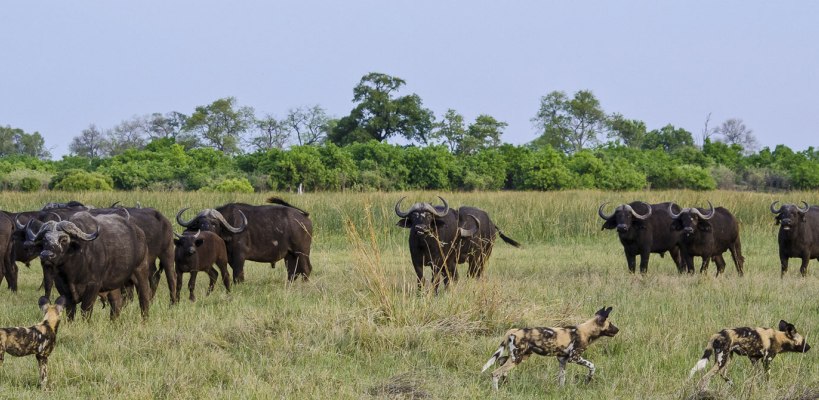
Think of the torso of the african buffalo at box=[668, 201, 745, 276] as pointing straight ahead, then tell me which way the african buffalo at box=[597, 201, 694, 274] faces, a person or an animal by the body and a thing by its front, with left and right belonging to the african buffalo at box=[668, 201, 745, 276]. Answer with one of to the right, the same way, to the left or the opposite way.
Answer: the same way

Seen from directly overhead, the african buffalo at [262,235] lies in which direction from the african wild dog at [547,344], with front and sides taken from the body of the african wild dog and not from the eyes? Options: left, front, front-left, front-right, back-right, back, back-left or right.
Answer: back-left

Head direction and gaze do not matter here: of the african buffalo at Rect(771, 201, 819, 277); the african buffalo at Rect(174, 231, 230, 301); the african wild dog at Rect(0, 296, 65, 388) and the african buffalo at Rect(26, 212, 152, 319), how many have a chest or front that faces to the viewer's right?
1

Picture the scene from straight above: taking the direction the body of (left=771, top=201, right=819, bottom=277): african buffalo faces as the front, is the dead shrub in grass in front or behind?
in front

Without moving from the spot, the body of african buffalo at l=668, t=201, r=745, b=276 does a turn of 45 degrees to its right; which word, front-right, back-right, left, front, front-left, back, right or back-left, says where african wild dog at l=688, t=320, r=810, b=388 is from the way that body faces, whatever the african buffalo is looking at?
left

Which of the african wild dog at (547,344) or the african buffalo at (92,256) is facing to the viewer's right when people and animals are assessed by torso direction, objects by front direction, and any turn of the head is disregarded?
the african wild dog

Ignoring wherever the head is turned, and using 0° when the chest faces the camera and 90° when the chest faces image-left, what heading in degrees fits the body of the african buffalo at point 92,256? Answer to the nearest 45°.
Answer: approximately 45°

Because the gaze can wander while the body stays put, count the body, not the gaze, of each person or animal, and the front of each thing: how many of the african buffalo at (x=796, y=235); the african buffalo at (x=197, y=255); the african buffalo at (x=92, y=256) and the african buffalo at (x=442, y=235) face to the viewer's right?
0

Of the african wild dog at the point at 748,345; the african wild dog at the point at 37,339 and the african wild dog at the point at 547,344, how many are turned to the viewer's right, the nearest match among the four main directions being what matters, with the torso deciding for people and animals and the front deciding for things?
3

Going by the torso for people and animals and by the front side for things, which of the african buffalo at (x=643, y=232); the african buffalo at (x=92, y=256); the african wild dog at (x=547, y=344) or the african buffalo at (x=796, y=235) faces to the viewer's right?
the african wild dog

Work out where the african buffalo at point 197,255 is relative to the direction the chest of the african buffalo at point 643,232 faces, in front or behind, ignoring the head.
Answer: in front

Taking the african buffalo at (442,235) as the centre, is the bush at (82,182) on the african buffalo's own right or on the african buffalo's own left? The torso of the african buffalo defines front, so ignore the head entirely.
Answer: on the african buffalo's own right

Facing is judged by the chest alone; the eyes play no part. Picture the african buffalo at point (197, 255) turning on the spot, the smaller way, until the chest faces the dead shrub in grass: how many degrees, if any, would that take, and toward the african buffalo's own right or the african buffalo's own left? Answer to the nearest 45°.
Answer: approximately 45° to the african buffalo's own left

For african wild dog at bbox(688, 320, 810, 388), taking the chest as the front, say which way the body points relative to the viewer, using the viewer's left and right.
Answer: facing to the right of the viewer

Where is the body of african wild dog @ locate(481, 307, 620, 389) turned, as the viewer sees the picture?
to the viewer's right
